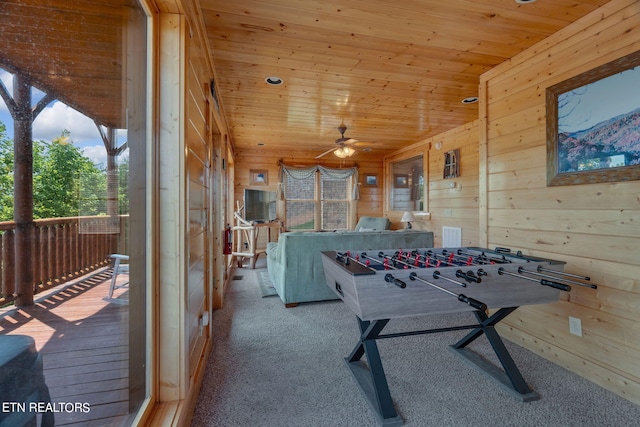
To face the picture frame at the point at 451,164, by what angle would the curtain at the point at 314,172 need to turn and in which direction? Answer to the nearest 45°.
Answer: approximately 45° to its left

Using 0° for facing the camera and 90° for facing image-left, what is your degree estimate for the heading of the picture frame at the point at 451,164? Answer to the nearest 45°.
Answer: approximately 45°

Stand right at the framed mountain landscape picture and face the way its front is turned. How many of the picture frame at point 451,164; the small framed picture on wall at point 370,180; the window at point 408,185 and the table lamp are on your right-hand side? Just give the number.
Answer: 4

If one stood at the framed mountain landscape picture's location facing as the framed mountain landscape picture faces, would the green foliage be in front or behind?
in front

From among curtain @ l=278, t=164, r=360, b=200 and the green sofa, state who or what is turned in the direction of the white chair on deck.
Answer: the curtain

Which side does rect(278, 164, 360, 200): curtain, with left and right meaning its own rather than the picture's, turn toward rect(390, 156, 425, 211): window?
left

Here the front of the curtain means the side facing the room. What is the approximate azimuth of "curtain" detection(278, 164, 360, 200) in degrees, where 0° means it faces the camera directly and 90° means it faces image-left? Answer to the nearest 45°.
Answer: approximately 0°

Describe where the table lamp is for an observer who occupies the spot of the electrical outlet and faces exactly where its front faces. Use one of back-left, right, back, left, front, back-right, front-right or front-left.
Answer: right

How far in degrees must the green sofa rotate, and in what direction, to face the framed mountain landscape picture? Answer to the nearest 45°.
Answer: approximately 135° to its right
